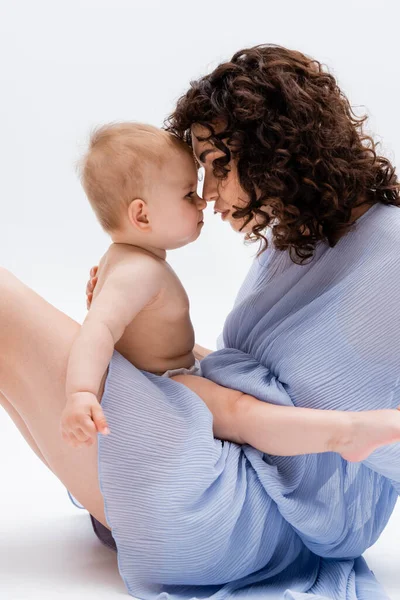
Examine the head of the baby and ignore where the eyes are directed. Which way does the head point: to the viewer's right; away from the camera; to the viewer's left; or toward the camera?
to the viewer's right

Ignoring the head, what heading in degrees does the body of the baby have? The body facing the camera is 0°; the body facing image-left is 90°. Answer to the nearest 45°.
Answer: approximately 270°

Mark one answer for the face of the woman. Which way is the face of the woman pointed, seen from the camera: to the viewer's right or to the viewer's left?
to the viewer's left

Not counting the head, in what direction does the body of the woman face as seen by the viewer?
to the viewer's left
